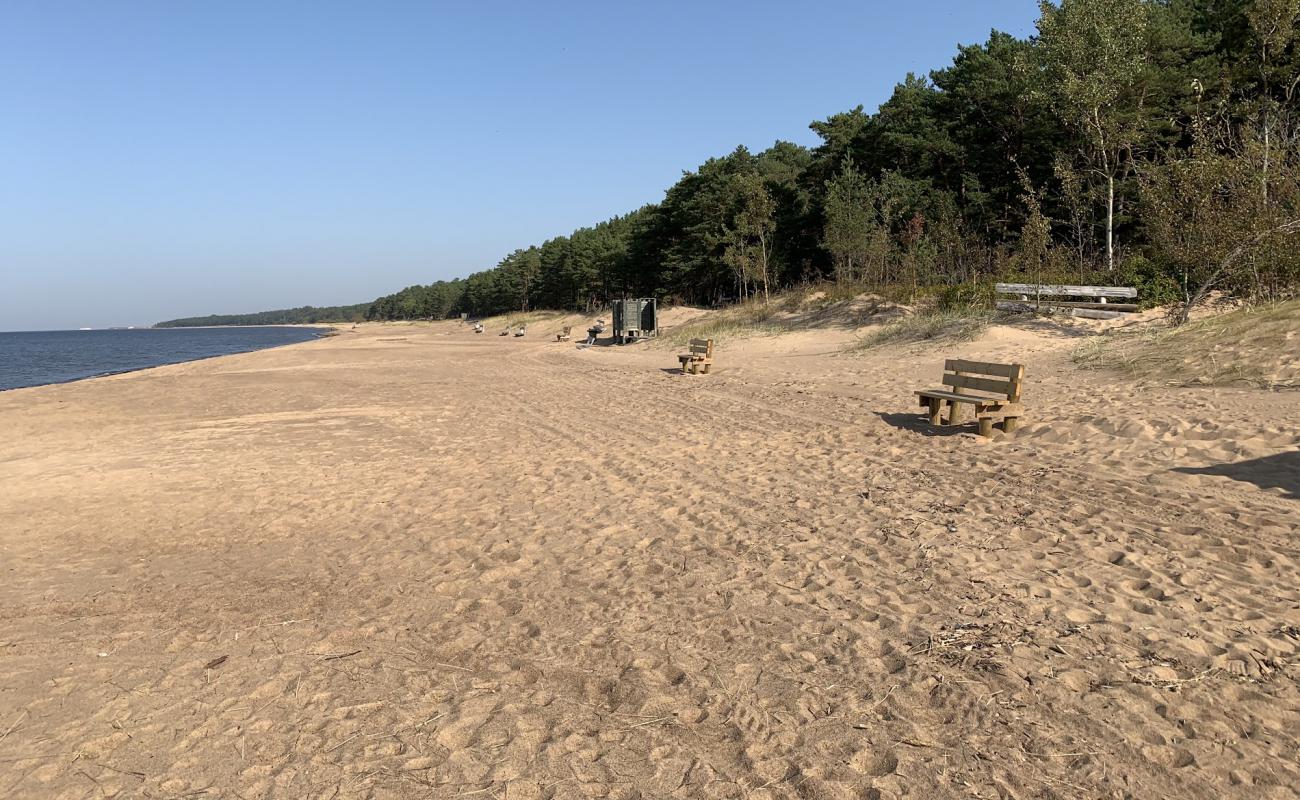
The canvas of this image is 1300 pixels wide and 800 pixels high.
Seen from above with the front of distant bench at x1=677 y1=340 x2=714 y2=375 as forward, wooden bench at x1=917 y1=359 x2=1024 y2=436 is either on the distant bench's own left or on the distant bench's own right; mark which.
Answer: on the distant bench's own left

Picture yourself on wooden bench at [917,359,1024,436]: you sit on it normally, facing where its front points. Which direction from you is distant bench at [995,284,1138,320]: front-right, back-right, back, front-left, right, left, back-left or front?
back-right

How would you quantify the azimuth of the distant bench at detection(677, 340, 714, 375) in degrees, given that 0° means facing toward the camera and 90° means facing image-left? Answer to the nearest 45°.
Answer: approximately 45°

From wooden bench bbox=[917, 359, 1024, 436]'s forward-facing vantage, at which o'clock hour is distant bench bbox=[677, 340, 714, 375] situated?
The distant bench is roughly at 3 o'clock from the wooden bench.

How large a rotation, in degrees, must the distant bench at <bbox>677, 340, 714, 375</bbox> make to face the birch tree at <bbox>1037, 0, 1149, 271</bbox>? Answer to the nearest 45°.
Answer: approximately 180°

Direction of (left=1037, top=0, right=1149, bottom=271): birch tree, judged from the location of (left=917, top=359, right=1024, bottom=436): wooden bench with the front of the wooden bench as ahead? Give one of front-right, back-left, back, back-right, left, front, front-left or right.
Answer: back-right

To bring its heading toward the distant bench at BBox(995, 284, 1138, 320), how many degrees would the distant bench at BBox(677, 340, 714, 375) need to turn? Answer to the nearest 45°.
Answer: approximately 135° to its left

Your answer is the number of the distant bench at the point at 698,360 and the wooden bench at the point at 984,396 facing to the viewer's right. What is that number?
0

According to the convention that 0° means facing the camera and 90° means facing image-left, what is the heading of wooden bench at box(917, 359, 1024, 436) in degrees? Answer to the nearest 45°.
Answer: approximately 45°
